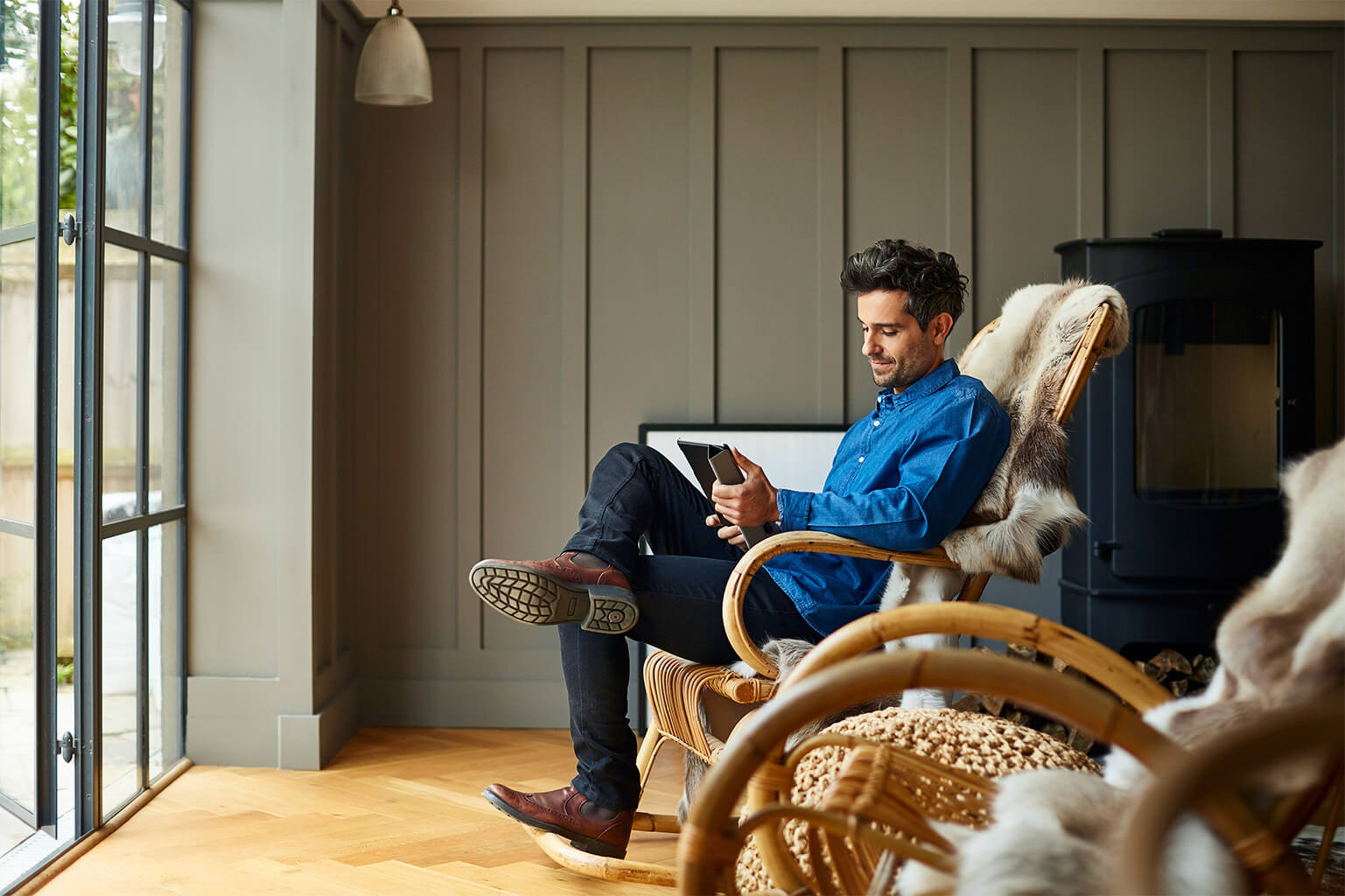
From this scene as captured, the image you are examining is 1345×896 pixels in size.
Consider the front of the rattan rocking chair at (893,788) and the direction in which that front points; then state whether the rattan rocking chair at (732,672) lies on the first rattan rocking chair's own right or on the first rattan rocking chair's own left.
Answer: on the first rattan rocking chair's own right

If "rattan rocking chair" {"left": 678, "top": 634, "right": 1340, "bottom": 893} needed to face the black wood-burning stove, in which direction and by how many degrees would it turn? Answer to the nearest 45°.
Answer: approximately 90° to its right

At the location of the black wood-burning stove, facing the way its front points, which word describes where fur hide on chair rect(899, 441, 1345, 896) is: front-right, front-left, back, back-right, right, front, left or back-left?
front

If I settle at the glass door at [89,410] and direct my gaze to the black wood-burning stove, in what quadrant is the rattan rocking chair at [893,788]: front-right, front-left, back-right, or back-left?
front-right

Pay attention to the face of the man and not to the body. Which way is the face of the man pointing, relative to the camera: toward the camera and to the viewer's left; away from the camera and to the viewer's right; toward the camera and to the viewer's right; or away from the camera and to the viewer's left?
toward the camera and to the viewer's left

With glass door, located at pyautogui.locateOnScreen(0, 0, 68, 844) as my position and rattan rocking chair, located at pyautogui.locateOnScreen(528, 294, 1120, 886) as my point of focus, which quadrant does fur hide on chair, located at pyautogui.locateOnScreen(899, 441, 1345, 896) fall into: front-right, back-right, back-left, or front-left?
front-right

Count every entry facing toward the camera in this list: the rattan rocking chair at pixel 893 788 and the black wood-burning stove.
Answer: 1

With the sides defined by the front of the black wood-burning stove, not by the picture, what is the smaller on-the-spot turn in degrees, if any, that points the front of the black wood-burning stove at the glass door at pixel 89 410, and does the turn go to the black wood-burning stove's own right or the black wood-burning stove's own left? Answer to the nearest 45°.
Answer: approximately 45° to the black wood-burning stove's own right

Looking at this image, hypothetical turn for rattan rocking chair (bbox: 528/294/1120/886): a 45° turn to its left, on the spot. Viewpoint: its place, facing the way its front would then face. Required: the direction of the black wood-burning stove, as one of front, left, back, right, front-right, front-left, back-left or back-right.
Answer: back-left

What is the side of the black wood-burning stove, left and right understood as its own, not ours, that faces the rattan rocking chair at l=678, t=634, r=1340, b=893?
front

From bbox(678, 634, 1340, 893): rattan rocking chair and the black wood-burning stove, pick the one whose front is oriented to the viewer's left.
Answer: the rattan rocking chair

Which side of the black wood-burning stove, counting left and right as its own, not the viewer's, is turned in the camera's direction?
front

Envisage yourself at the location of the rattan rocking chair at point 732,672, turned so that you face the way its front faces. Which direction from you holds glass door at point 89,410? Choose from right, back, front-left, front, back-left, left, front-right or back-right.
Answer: front-right

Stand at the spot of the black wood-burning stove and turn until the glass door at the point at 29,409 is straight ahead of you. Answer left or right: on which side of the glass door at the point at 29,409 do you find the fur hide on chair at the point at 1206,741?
left

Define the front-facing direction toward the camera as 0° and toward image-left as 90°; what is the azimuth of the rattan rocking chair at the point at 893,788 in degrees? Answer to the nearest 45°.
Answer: approximately 90°

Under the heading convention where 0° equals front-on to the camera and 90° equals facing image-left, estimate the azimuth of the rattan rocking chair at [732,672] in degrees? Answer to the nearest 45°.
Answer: approximately 45°

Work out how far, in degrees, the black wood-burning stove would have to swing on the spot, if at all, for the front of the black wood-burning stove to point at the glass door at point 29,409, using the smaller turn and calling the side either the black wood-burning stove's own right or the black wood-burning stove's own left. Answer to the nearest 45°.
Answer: approximately 45° to the black wood-burning stove's own right
